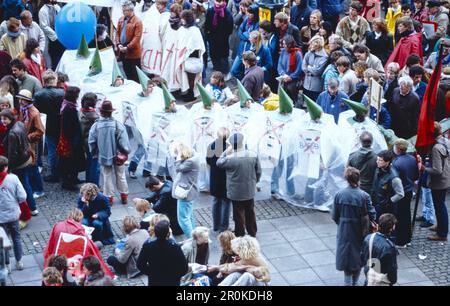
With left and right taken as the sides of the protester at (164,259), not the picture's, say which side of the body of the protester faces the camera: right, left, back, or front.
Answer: back

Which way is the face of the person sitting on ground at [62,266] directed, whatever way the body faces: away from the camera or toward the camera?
away from the camera

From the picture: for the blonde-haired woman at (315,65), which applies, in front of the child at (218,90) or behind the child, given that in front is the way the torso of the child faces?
behind

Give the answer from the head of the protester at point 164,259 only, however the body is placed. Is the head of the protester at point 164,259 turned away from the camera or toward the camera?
away from the camera

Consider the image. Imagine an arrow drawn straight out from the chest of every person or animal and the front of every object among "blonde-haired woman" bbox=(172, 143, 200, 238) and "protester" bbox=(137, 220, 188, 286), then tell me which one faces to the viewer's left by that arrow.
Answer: the blonde-haired woman

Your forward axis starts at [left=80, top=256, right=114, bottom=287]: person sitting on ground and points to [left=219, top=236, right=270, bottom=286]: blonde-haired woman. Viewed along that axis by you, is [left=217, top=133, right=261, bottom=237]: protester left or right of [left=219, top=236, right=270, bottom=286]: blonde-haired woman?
left
